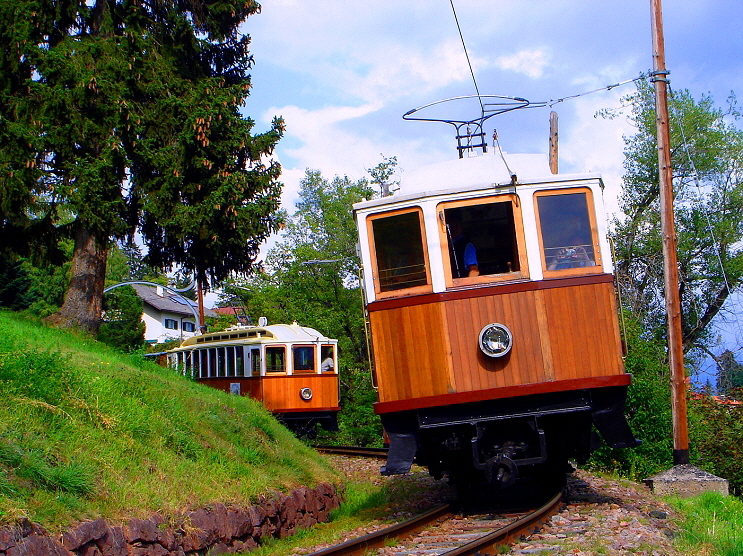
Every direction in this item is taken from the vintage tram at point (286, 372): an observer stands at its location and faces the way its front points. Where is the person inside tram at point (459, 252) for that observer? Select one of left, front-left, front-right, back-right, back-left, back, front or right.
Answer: front-right

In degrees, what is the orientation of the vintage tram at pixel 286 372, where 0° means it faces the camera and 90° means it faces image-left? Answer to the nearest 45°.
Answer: approximately 315°

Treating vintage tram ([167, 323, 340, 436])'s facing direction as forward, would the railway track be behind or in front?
in front

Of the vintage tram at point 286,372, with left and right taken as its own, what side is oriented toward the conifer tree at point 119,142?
right

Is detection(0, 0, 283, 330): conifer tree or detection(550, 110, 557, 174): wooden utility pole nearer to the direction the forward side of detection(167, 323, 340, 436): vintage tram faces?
the wooden utility pole

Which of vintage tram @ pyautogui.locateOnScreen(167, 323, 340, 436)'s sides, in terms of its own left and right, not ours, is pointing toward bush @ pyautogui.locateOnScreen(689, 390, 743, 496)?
front

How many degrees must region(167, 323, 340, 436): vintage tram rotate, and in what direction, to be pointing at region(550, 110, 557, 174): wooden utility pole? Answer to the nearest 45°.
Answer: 0° — it already faces it

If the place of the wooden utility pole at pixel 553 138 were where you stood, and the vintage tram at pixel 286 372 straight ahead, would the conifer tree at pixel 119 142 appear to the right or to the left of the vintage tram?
left
